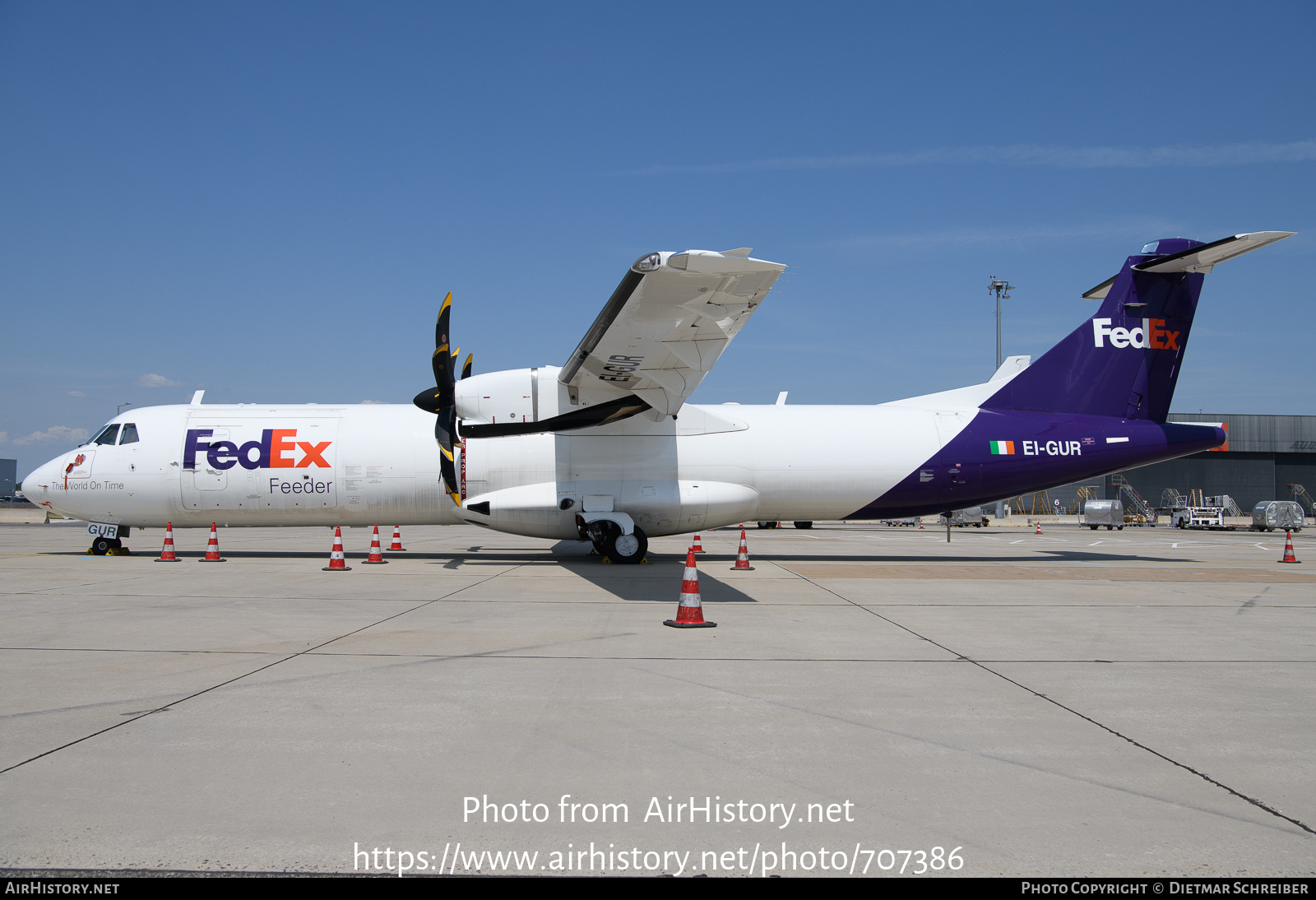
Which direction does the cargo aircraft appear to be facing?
to the viewer's left

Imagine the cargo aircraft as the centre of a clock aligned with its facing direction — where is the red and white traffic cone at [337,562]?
The red and white traffic cone is roughly at 11 o'clock from the cargo aircraft.

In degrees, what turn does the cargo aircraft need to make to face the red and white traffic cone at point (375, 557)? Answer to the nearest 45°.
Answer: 0° — it already faces it

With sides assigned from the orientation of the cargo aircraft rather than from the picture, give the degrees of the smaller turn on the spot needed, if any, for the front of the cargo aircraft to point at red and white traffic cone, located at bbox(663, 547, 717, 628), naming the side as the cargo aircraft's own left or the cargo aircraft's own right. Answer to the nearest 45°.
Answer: approximately 90° to the cargo aircraft's own left
